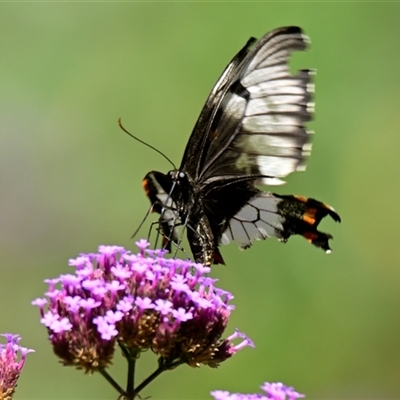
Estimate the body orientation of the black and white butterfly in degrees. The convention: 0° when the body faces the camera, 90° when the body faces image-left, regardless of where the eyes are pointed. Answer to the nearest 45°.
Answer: approximately 45°
